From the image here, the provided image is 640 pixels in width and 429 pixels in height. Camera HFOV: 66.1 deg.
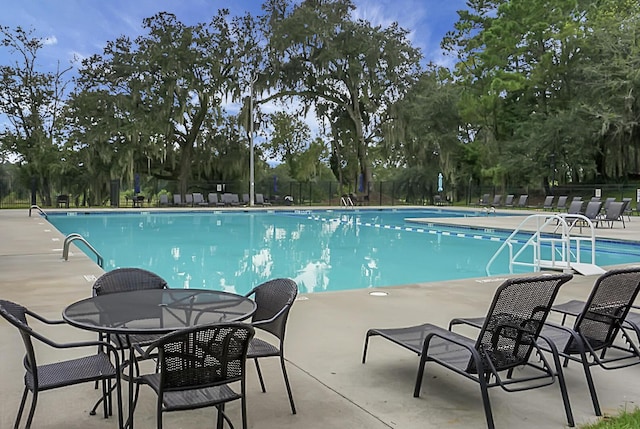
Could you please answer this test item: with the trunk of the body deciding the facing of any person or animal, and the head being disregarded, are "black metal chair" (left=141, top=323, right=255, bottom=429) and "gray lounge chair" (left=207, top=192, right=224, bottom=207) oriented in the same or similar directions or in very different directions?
very different directions

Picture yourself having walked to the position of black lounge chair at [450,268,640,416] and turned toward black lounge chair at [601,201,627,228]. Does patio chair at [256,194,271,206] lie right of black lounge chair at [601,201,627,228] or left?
left

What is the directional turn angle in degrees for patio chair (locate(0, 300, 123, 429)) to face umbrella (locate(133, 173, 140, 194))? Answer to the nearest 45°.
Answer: approximately 90° to its left

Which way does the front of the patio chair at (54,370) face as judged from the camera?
facing to the right of the viewer

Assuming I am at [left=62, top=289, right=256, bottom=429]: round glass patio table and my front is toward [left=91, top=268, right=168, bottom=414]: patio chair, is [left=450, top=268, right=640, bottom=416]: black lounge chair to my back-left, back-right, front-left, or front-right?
back-right

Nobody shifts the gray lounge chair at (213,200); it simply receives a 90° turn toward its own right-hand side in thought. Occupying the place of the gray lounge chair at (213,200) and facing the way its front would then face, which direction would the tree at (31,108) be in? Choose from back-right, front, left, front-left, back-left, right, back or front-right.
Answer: front-right

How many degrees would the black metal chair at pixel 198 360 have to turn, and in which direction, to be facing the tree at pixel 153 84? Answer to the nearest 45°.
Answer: approximately 45° to its right

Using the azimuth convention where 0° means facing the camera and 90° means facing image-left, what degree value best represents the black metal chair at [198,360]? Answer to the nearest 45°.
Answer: approximately 135°

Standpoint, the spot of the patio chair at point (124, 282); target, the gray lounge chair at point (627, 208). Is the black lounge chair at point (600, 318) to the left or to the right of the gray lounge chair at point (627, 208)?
right
